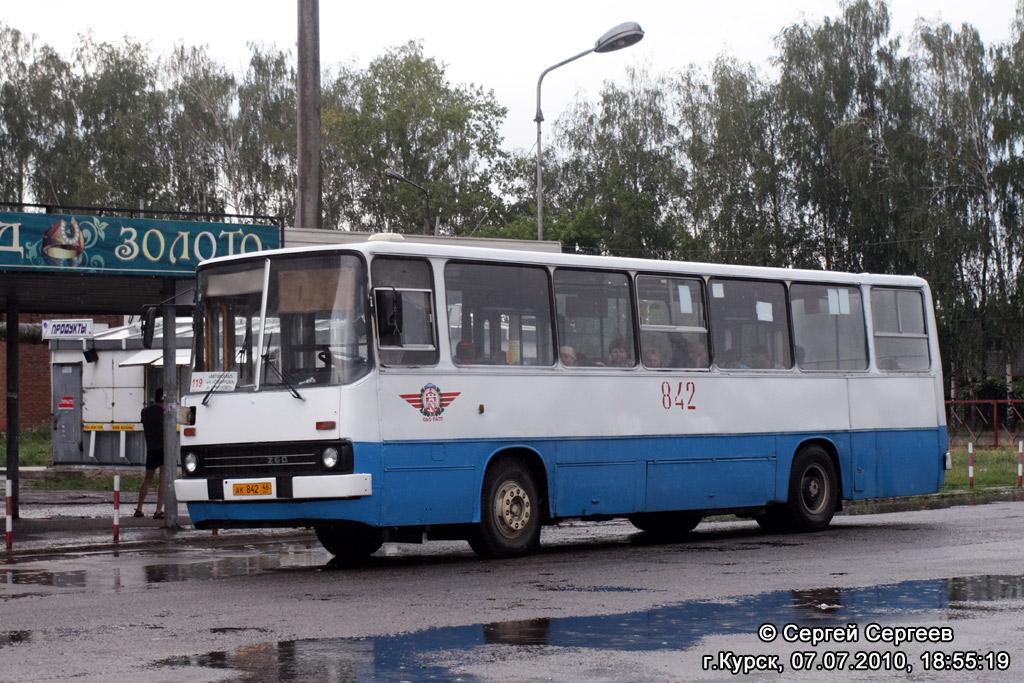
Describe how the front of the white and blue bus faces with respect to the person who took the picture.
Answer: facing the viewer and to the left of the viewer

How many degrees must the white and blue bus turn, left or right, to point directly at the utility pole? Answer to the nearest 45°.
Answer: approximately 90° to its right
